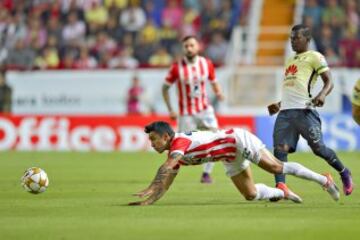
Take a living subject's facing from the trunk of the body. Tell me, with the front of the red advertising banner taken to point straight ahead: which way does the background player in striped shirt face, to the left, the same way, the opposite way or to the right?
the same way

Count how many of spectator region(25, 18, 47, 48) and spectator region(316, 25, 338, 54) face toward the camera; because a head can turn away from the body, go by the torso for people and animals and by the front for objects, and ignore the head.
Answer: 2

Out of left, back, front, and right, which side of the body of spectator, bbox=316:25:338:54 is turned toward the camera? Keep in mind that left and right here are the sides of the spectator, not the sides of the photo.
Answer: front

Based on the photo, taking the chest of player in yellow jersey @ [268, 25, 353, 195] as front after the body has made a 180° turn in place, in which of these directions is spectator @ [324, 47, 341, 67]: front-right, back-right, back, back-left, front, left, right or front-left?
front-left

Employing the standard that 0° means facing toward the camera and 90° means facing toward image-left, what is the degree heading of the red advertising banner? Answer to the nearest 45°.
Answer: approximately 0°

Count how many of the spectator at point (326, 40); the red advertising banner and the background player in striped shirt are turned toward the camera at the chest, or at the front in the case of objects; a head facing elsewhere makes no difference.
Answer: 3

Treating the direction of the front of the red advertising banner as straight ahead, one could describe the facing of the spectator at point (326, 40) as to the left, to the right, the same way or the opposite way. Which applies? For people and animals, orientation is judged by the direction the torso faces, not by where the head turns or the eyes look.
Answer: the same way

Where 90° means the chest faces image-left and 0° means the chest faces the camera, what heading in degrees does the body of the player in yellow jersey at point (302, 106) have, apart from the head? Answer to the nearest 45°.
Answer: approximately 45°

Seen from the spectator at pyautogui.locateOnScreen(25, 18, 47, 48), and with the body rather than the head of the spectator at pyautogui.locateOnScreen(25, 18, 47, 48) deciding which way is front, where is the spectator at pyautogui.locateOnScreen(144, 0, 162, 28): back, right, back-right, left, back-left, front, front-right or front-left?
left

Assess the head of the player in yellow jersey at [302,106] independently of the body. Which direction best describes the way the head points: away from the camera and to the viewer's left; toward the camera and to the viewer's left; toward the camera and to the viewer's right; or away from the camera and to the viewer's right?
toward the camera and to the viewer's left

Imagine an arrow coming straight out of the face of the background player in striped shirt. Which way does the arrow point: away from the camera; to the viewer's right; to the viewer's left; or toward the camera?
toward the camera

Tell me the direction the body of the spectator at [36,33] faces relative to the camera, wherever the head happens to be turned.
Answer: toward the camera
